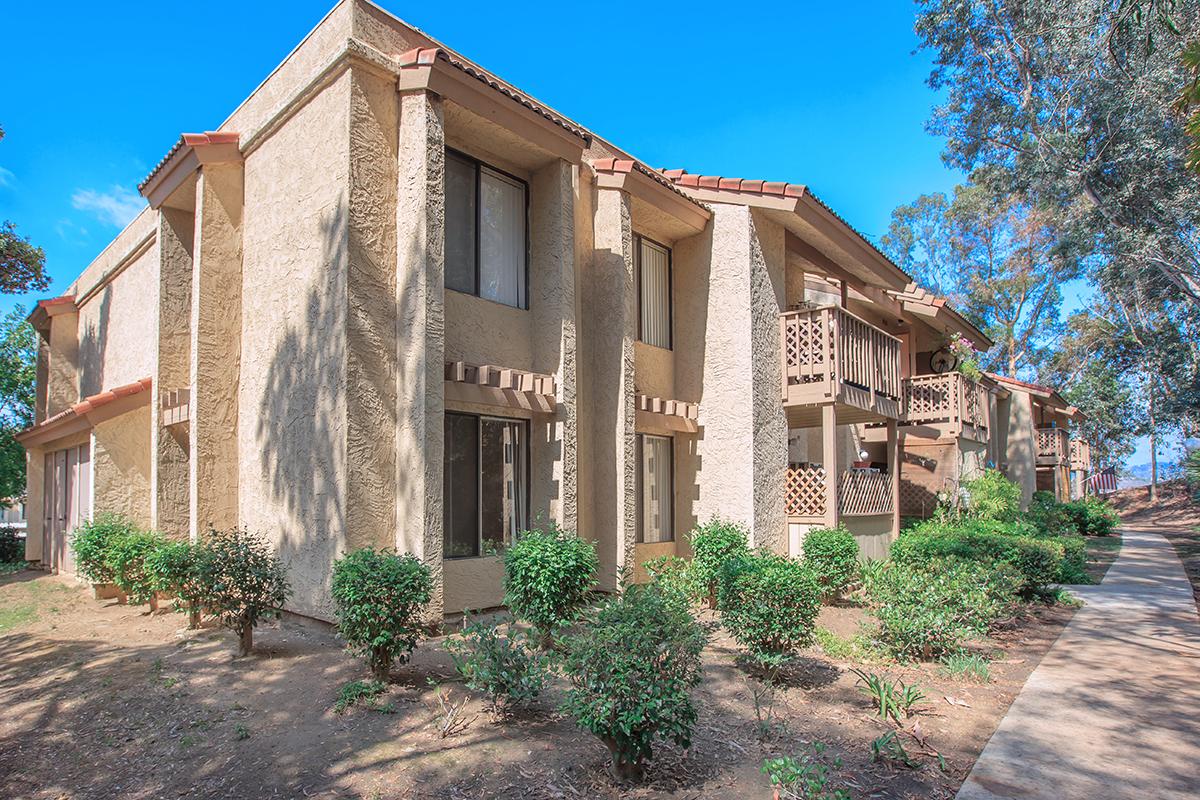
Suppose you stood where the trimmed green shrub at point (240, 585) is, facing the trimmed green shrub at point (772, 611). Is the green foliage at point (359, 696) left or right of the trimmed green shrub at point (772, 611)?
right
